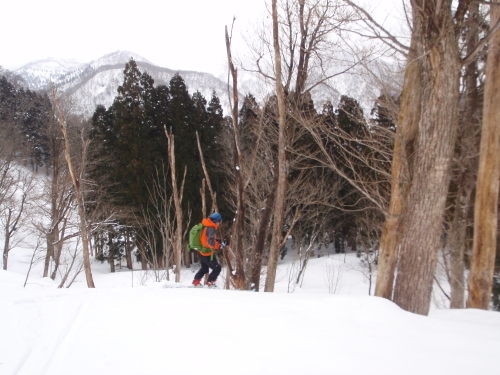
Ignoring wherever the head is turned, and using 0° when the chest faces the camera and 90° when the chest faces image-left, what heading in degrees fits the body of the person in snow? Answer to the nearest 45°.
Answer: approximately 270°

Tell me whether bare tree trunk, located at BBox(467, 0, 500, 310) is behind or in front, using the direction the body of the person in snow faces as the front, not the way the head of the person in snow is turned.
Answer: in front

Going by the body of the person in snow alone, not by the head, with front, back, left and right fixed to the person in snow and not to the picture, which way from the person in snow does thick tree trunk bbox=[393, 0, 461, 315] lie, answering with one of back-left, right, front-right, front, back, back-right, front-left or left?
front-right
